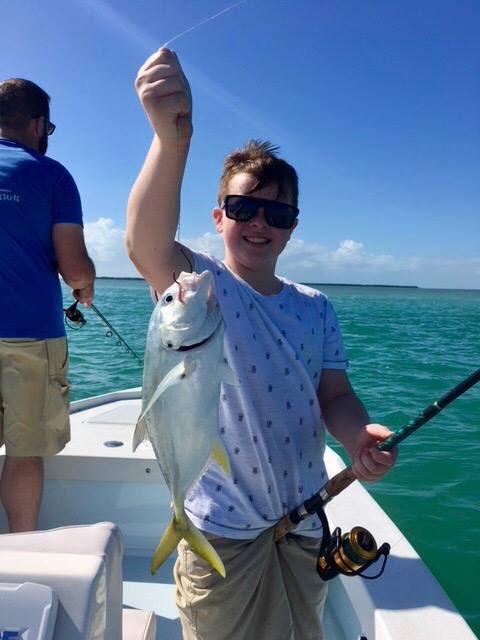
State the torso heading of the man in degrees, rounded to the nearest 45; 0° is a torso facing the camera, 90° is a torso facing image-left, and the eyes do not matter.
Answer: approximately 225°

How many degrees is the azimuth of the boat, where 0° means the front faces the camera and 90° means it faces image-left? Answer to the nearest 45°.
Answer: approximately 180°
